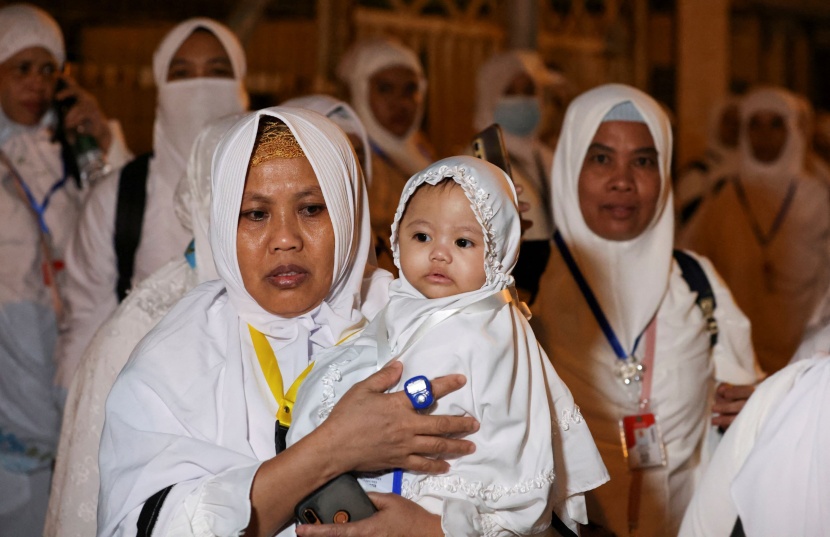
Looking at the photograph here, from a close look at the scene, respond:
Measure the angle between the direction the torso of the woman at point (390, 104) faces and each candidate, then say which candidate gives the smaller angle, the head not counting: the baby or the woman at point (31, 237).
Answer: the baby

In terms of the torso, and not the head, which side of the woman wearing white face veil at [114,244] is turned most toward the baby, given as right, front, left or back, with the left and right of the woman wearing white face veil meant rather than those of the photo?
front

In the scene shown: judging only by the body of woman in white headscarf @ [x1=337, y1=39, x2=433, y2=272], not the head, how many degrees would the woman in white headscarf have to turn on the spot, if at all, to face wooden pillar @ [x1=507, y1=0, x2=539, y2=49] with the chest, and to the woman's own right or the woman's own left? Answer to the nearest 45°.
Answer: approximately 135° to the woman's own left

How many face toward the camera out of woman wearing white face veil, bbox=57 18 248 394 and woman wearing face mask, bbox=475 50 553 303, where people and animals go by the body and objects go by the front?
2

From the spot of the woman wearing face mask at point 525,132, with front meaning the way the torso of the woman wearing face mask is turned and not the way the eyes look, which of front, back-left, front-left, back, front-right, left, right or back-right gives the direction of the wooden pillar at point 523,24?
back

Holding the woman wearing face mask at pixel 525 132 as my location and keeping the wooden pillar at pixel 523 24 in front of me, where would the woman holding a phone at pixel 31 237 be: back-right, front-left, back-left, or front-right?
back-left

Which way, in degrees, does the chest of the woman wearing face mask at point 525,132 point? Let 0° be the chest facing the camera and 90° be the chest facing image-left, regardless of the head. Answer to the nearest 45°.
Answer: approximately 0°

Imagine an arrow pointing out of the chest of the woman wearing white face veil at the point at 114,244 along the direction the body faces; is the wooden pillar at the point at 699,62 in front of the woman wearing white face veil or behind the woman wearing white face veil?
behind

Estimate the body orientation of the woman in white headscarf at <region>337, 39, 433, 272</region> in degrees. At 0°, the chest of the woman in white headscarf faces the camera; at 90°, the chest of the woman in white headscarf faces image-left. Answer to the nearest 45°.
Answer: approximately 315°
